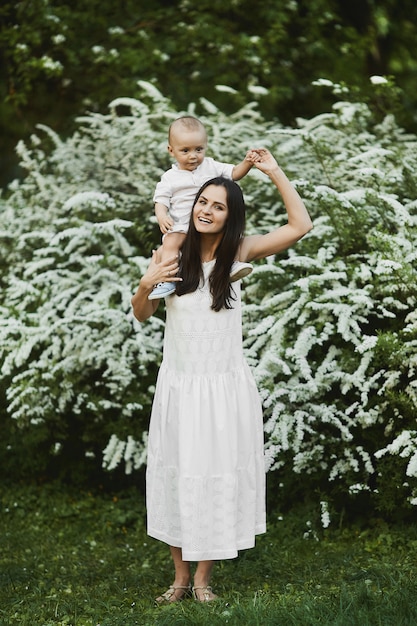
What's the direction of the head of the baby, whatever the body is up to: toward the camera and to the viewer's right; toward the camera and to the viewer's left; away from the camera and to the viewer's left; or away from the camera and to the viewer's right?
toward the camera and to the viewer's right

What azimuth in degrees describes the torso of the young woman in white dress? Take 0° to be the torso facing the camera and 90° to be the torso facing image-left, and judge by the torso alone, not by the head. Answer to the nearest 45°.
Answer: approximately 0°
